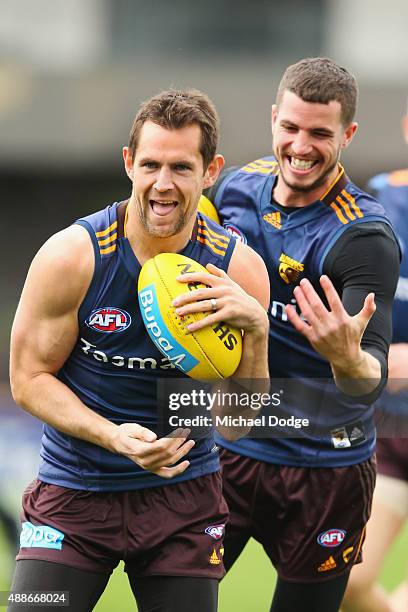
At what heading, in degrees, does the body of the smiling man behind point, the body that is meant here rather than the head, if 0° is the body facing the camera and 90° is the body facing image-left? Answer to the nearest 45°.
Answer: approximately 45°
